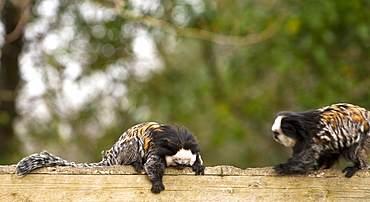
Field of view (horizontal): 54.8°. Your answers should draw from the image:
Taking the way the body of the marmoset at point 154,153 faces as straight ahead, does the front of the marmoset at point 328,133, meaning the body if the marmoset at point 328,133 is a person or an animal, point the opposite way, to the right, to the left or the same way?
the opposite way

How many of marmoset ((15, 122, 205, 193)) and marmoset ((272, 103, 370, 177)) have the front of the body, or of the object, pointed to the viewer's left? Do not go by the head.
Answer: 1

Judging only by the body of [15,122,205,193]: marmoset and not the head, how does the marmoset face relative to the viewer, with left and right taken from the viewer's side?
facing the viewer and to the right of the viewer

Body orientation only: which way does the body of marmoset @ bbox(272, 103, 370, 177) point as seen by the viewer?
to the viewer's left

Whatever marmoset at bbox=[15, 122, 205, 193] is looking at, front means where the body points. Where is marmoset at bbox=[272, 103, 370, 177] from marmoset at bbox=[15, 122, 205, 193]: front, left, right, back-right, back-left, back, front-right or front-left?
front-left
